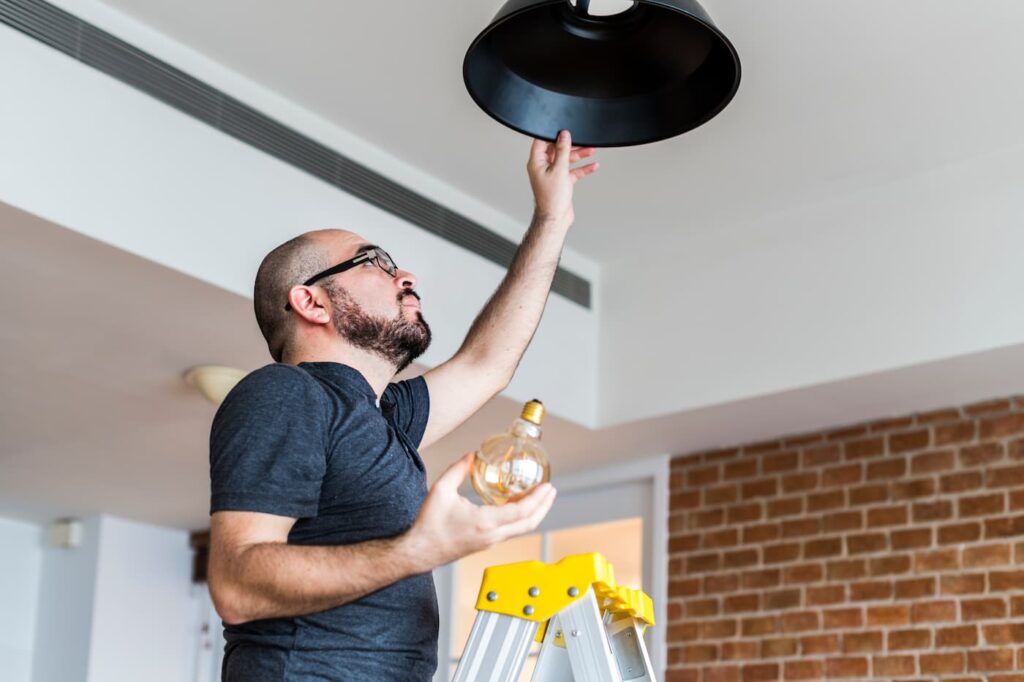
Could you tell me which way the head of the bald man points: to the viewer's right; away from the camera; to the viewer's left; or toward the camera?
to the viewer's right

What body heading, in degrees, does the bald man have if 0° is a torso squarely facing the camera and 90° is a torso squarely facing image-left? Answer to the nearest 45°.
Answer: approximately 270°

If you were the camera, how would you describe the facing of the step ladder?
facing away from the viewer and to the left of the viewer
